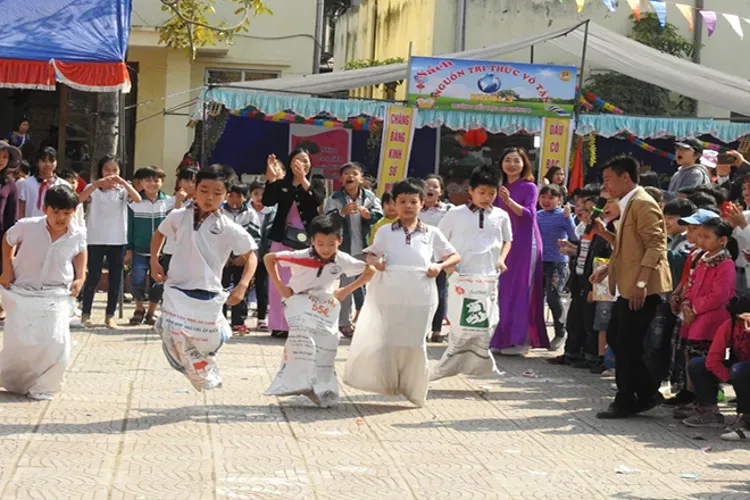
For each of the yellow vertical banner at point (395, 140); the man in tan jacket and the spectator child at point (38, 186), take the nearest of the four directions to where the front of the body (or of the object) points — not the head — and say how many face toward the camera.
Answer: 2

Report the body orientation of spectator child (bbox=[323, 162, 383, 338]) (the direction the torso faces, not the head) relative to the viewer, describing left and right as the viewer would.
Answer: facing the viewer

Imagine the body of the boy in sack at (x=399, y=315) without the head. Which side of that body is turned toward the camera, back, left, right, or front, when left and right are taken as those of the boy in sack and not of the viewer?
front

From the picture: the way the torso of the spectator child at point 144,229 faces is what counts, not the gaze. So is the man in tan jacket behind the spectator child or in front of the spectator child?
in front

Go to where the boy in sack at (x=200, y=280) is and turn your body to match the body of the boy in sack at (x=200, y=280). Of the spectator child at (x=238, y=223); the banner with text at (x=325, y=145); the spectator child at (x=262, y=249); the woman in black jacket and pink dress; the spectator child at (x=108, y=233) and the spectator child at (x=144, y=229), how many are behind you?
6

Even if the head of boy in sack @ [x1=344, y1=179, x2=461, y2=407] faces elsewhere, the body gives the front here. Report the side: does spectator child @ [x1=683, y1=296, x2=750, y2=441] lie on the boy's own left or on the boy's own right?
on the boy's own left

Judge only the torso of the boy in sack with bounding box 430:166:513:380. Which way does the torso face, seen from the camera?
toward the camera

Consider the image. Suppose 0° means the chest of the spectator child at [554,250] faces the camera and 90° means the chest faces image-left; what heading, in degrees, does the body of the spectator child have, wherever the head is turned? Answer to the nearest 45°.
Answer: approximately 45°
